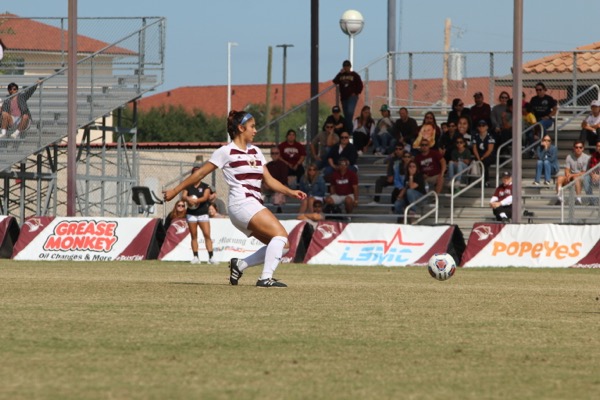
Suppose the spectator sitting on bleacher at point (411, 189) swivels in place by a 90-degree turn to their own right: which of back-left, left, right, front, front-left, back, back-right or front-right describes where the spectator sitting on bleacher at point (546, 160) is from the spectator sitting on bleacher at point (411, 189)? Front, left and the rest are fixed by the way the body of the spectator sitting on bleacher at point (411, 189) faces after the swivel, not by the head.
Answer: back-right

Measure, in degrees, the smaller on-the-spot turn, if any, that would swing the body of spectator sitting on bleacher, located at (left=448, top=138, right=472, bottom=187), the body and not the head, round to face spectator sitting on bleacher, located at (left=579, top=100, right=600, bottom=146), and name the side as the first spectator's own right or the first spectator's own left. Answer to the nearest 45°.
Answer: approximately 135° to the first spectator's own left

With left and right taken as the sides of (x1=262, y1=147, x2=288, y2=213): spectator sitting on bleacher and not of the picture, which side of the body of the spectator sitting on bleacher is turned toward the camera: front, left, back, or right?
front

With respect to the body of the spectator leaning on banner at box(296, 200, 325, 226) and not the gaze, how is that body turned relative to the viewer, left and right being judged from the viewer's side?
facing the viewer and to the left of the viewer

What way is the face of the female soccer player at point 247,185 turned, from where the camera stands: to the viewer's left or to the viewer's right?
to the viewer's right

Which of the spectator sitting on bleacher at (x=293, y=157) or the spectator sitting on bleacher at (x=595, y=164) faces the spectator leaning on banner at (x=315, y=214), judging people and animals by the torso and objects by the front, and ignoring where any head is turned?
the spectator sitting on bleacher at (x=293, y=157)

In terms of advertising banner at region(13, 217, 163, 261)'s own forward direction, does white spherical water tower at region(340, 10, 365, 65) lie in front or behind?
behind

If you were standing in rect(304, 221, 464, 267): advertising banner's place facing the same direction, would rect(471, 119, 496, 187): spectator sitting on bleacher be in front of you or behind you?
behind

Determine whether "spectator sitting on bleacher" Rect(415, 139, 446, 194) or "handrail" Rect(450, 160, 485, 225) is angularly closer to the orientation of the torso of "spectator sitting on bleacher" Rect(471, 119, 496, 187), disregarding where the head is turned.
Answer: the handrail

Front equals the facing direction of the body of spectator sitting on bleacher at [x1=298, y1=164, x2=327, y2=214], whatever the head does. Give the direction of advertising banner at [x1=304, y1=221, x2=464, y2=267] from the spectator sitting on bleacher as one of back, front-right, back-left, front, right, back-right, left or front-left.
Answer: front-left
